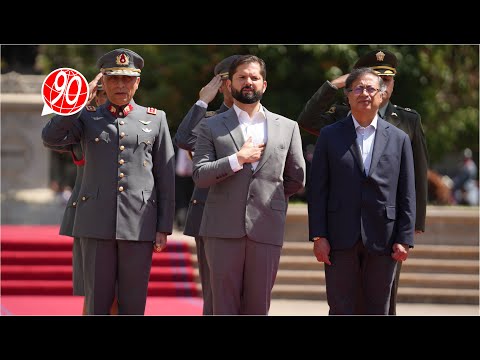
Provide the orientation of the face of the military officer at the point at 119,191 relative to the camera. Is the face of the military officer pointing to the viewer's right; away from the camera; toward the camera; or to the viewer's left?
toward the camera

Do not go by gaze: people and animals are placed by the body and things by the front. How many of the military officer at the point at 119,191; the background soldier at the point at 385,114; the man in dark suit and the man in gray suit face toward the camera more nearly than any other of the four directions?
4

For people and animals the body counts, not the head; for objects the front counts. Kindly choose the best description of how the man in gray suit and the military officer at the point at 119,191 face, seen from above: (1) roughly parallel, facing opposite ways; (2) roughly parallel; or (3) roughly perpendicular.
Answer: roughly parallel

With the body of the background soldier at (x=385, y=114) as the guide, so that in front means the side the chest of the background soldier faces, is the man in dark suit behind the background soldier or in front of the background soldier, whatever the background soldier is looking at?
in front

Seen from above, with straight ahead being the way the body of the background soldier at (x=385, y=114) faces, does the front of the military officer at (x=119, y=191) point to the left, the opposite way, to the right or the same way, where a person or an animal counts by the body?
the same way

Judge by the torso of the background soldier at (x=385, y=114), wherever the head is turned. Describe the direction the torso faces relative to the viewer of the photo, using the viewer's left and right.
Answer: facing the viewer

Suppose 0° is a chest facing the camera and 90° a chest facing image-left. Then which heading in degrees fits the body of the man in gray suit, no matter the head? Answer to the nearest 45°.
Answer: approximately 0°

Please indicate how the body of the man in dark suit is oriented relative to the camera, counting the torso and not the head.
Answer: toward the camera

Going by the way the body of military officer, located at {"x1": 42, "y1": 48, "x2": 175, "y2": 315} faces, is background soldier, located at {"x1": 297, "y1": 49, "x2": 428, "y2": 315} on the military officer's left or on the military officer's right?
on the military officer's left

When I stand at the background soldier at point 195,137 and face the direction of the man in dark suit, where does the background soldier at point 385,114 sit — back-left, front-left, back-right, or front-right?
front-left

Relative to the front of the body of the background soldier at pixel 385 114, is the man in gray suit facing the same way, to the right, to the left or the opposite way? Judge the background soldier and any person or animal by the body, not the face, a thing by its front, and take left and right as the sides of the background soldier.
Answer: the same way

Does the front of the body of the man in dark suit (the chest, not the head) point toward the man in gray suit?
no

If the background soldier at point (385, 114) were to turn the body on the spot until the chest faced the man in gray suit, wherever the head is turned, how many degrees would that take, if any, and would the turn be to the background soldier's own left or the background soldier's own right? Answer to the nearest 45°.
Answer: approximately 45° to the background soldier's own right

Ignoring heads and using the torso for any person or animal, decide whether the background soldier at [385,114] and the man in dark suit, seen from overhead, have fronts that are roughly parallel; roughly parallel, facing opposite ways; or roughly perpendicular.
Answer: roughly parallel

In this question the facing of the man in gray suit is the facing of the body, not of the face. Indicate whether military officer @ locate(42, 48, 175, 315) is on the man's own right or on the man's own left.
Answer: on the man's own right

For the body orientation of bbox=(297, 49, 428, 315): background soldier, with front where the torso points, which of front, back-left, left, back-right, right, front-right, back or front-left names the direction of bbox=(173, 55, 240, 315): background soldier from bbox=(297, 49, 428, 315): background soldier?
right
